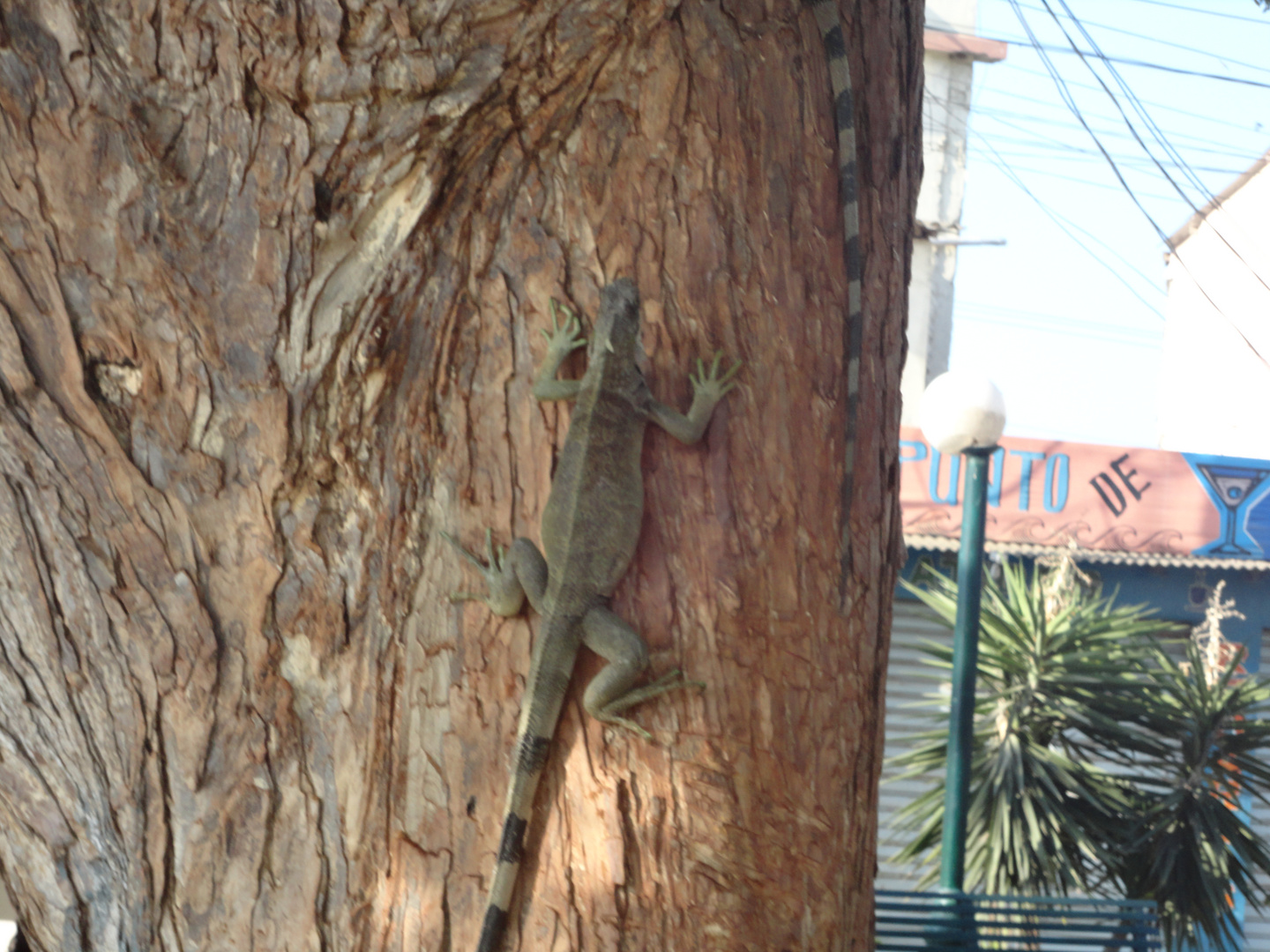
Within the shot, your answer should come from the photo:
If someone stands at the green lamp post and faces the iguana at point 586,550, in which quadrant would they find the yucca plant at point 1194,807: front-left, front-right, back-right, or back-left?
back-left

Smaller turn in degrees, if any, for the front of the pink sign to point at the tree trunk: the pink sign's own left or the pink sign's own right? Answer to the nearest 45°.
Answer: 0° — it already faces it

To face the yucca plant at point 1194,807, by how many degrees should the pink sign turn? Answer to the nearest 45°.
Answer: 0° — it already faces it

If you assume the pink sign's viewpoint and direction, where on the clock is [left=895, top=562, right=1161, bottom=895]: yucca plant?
The yucca plant is roughly at 12 o'clock from the pink sign.

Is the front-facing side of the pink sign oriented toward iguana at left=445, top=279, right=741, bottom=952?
yes

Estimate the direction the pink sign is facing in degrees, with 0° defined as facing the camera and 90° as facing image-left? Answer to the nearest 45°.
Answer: approximately 0°
